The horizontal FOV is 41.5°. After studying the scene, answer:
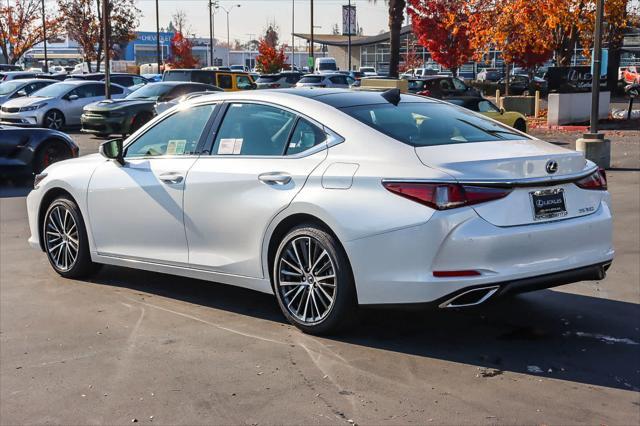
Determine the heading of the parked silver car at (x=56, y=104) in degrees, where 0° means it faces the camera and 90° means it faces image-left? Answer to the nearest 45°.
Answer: approximately 45°

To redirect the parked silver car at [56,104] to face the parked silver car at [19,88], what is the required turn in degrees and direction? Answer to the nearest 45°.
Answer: approximately 135° to its right

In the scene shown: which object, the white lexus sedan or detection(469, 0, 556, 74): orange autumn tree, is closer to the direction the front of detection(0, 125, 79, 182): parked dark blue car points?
the orange autumn tree

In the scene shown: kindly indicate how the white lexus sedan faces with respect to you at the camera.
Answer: facing away from the viewer and to the left of the viewer

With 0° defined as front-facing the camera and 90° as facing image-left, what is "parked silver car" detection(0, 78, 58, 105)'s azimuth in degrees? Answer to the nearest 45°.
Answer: approximately 45°

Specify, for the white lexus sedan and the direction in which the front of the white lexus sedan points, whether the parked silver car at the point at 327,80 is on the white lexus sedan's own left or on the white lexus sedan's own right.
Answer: on the white lexus sedan's own right
